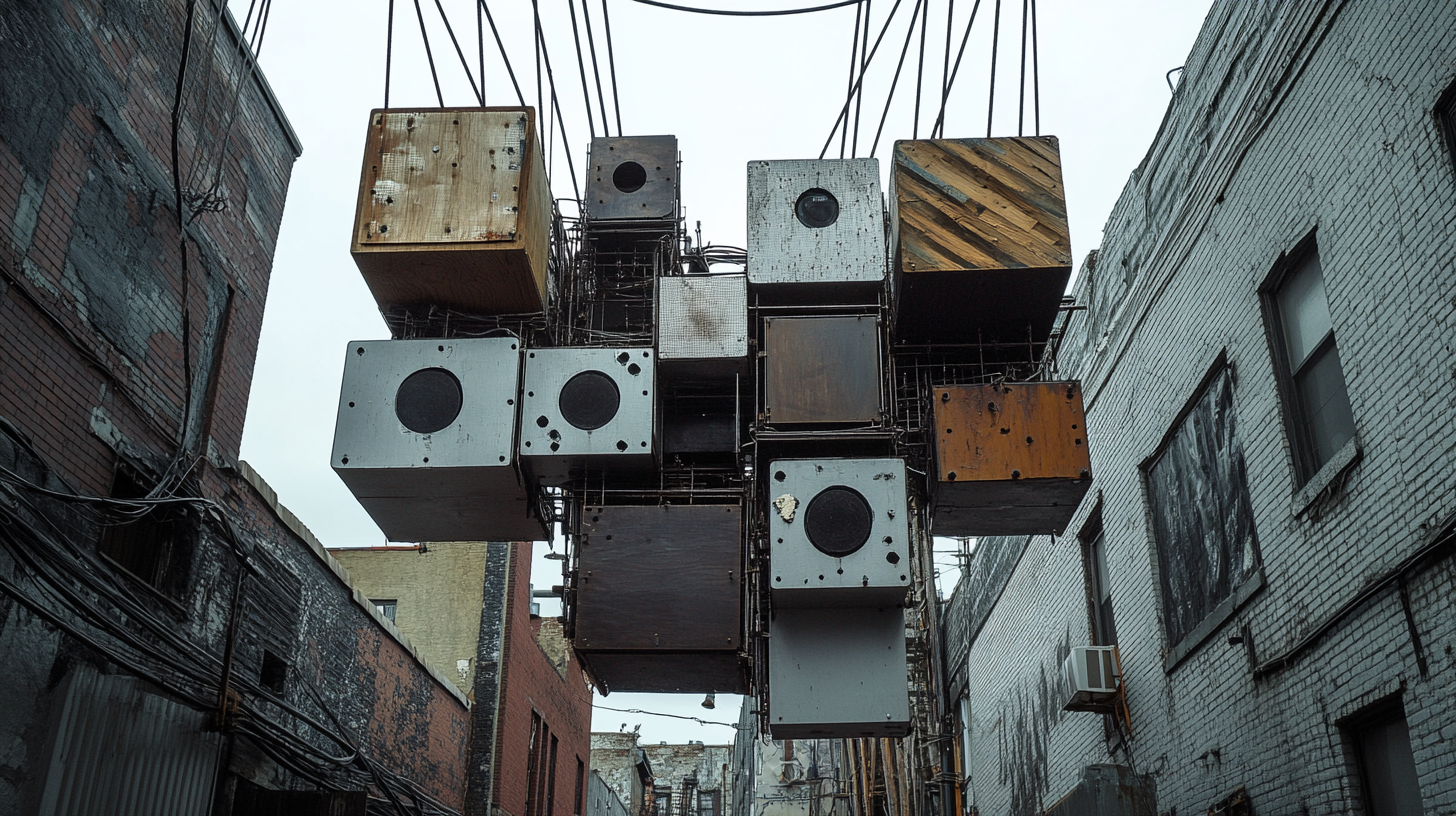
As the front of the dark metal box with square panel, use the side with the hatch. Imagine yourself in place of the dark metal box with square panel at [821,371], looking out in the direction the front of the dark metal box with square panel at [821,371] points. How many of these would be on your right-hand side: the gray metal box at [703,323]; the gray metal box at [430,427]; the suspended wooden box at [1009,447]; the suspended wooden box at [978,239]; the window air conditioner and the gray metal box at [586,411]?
3

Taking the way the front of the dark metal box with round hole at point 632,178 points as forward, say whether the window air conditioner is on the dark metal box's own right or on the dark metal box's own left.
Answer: on the dark metal box's own left

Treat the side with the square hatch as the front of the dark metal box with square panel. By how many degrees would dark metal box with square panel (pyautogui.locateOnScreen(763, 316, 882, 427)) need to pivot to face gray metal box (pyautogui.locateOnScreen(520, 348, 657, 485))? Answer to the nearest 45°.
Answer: approximately 90° to its right

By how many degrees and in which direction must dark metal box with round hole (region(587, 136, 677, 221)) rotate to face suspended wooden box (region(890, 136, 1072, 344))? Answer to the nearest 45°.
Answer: approximately 45° to its left

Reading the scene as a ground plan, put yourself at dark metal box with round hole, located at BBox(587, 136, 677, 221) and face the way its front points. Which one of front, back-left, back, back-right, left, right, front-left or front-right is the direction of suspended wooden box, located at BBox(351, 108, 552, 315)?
front-right

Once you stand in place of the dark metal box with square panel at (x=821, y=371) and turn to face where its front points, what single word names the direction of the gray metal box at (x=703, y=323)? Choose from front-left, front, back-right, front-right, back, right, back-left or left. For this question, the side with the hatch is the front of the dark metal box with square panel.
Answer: right

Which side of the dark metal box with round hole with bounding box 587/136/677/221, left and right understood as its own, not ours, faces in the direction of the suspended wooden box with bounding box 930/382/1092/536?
left

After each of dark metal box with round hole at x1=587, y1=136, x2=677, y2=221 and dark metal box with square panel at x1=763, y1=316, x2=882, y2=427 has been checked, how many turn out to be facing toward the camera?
2

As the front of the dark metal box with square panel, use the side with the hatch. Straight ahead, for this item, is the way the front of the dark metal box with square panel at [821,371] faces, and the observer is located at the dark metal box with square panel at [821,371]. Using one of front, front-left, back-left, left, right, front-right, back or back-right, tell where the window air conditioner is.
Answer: back-left

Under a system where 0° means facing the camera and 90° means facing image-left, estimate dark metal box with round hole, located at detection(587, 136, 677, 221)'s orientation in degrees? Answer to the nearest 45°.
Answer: approximately 0°
